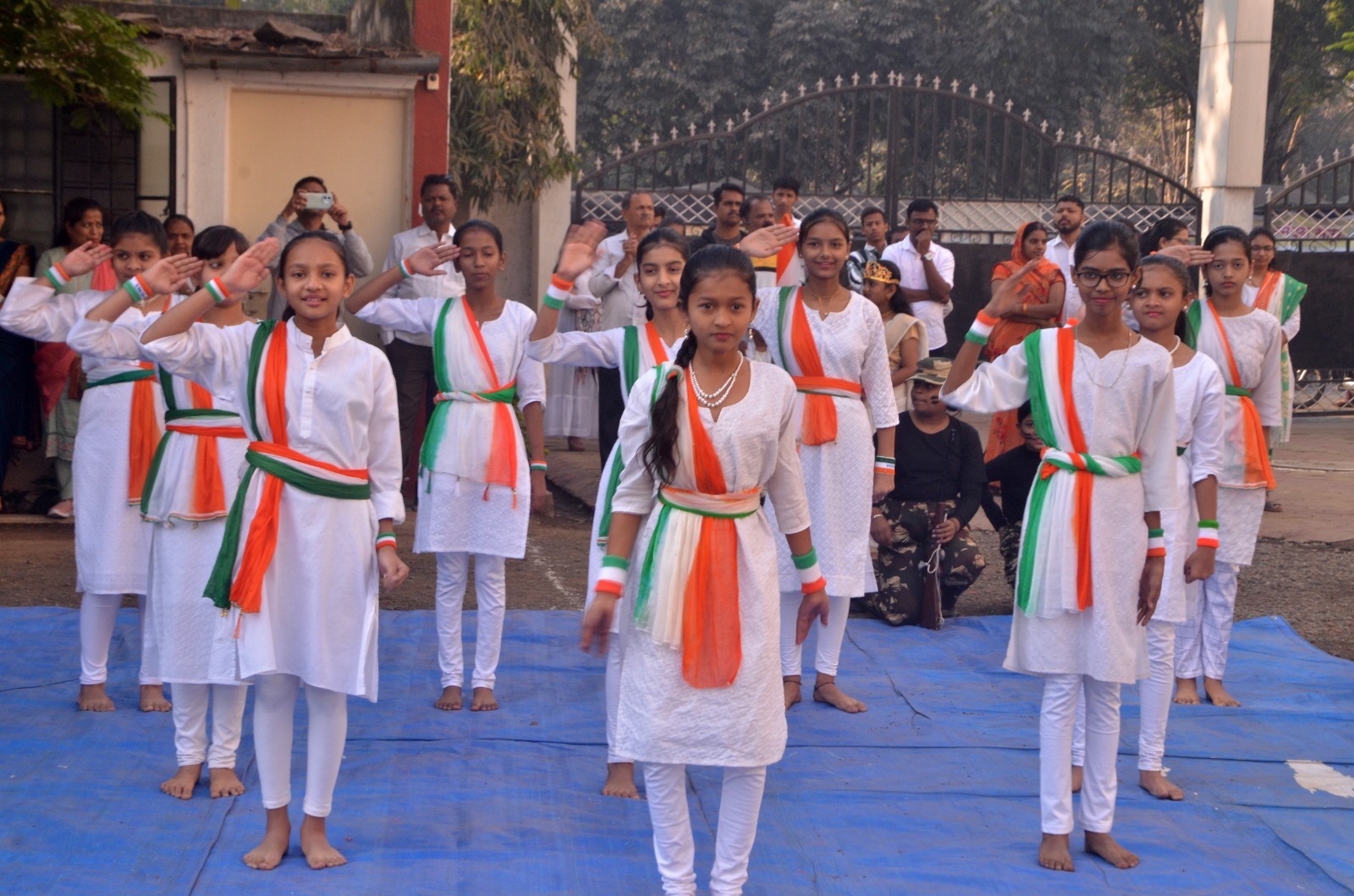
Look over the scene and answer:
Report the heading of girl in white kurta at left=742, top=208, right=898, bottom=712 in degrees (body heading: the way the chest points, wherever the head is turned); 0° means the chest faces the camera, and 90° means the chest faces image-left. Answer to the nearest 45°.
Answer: approximately 0°

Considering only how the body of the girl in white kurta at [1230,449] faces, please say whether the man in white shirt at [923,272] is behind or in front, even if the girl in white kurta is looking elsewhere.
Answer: behind

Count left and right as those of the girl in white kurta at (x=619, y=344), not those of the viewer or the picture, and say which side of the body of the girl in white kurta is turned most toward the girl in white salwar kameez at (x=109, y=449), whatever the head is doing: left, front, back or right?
right

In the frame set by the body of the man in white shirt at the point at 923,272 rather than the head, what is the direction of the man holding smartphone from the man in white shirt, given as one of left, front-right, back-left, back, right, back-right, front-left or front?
front-right

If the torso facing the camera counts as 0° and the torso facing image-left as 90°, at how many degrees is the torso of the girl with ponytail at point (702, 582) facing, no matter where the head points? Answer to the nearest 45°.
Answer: approximately 0°
